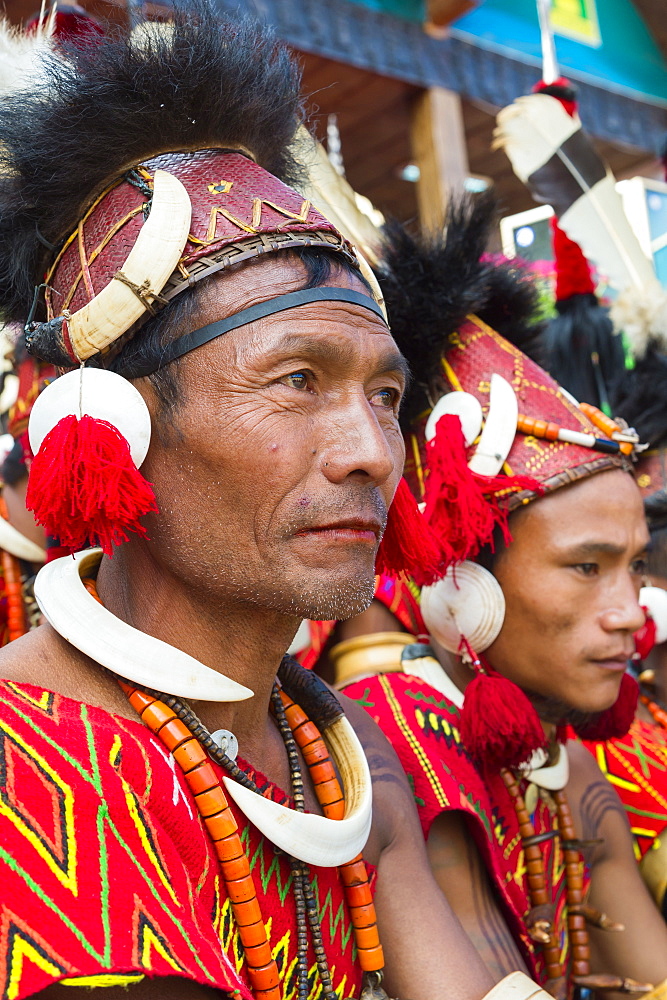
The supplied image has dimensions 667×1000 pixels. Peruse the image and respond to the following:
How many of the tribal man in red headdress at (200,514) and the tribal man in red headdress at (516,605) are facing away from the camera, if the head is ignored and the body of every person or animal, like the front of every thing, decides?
0

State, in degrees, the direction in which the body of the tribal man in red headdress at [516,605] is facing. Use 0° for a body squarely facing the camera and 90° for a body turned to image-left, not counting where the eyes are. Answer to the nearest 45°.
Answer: approximately 315°

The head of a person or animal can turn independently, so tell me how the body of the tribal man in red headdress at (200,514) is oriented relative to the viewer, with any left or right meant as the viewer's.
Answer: facing the viewer and to the right of the viewer

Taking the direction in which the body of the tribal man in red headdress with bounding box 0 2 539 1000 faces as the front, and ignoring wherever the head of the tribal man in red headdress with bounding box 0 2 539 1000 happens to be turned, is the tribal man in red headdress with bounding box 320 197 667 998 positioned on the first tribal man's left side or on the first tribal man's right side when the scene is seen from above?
on the first tribal man's left side

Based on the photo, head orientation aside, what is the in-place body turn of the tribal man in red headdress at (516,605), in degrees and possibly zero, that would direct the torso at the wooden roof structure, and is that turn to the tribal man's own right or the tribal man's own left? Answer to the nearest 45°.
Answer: approximately 135° to the tribal man's own left

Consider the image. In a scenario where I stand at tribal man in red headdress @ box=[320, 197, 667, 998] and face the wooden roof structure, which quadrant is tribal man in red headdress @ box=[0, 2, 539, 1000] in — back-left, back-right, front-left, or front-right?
back-left

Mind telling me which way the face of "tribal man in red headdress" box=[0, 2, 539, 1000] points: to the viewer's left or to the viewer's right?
to the viewer's right
